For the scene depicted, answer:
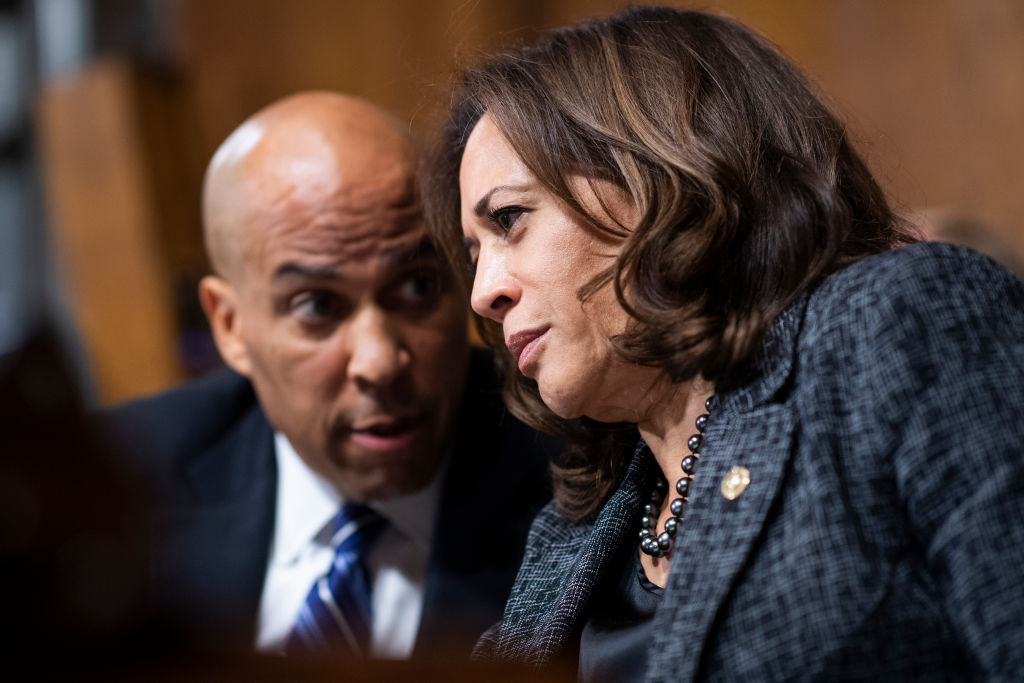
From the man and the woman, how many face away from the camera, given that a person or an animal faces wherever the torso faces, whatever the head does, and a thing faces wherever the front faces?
0

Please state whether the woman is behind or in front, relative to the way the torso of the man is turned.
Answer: in front

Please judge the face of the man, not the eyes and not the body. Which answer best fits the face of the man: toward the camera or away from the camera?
toward the camera

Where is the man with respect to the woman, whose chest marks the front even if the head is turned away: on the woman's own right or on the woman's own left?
on the woman's own right

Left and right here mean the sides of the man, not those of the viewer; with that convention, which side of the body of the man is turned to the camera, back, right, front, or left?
front

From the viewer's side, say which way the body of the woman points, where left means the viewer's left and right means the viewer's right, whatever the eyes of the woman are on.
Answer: facing the viewer and to the left of the viewer
